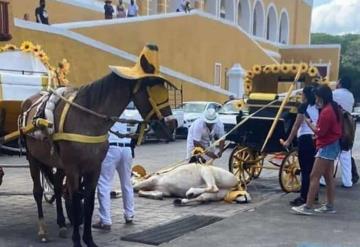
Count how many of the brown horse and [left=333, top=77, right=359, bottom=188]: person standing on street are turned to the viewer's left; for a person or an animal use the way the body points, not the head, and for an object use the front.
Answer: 1

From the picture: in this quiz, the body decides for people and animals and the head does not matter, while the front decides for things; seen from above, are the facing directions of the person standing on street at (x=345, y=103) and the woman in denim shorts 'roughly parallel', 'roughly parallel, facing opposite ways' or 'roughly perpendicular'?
roughly parallel

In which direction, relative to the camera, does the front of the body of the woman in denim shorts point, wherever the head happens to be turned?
to the viewer's left

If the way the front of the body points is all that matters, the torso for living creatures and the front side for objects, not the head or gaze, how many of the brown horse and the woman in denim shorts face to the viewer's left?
1

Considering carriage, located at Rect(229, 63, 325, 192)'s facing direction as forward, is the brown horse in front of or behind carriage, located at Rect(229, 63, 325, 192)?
in front

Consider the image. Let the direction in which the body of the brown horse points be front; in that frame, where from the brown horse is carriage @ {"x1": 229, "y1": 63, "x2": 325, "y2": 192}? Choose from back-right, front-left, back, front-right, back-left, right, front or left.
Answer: left

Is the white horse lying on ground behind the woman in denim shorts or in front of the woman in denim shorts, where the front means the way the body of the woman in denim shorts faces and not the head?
in front

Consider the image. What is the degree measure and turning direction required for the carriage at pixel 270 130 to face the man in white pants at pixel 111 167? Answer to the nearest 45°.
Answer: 0° — it already faces them

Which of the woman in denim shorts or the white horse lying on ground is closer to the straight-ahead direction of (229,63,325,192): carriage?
the white horse lying on ground

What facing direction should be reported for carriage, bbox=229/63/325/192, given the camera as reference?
facing the viewer and to the left of the viewer

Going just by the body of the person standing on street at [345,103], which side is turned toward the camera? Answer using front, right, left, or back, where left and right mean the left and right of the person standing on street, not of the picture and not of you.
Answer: left

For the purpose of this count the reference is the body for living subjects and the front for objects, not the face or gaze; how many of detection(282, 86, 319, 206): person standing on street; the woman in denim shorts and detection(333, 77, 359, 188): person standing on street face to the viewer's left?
3
